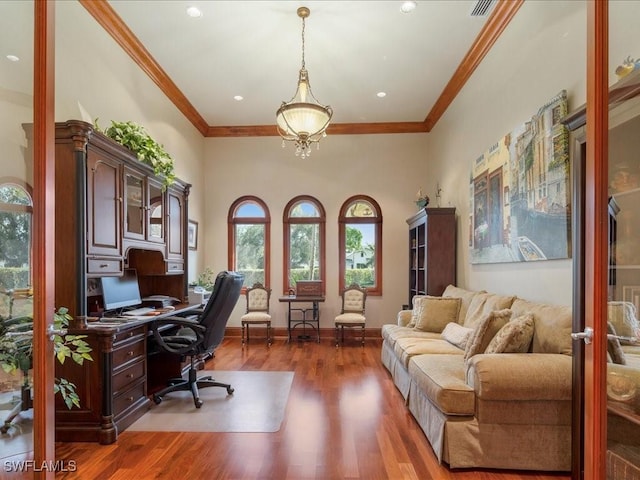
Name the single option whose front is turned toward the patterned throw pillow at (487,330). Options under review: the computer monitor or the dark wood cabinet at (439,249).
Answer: the computer monitor

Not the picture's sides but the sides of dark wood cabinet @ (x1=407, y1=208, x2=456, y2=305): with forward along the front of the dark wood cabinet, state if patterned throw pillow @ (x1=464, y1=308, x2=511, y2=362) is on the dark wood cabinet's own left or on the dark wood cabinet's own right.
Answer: on the dark wood cabinet's own left

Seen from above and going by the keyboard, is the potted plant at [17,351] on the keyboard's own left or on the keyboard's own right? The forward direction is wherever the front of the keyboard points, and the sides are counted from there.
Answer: on the keyboard's own right

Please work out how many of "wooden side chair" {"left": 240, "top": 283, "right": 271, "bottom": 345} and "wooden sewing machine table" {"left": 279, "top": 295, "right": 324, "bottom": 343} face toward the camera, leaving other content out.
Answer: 2

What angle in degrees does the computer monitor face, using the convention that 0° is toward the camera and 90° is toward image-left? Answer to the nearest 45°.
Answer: approximately 315°

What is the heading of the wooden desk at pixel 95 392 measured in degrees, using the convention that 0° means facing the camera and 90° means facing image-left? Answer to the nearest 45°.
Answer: approximately 315°

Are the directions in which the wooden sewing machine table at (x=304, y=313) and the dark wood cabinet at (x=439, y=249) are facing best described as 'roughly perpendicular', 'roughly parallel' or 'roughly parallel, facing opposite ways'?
roughly perpendicular

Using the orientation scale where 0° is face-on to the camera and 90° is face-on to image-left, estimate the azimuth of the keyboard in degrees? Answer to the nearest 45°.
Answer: approximately 315°

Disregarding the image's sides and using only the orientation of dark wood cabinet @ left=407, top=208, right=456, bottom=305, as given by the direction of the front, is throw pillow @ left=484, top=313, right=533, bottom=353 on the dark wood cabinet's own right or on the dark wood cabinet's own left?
on the dark wood cabinet's own left

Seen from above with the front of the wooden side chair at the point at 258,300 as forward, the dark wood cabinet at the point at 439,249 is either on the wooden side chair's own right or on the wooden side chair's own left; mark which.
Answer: on the wooden side chair's own left
